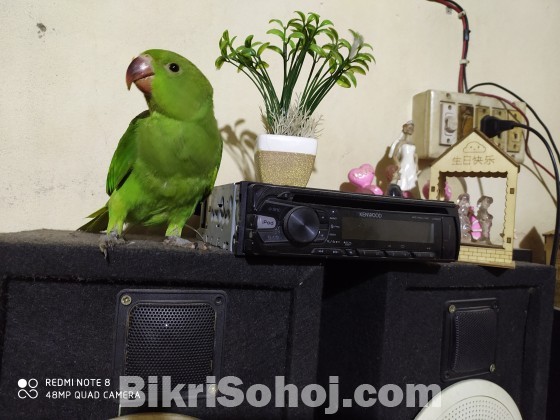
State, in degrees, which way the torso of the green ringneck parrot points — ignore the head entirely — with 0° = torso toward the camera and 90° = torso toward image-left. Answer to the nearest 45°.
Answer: approximately 315°

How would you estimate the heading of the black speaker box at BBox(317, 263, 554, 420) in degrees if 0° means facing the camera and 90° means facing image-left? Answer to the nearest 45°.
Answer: approximately 315°

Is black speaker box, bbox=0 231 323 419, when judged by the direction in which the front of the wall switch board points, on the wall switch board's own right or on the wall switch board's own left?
on the wall switch board's own right

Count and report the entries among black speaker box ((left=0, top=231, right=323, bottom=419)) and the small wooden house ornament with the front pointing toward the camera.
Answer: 2
